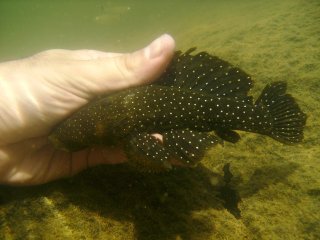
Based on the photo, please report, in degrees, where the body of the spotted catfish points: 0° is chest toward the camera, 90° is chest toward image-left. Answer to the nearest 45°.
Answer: approximately 90°
